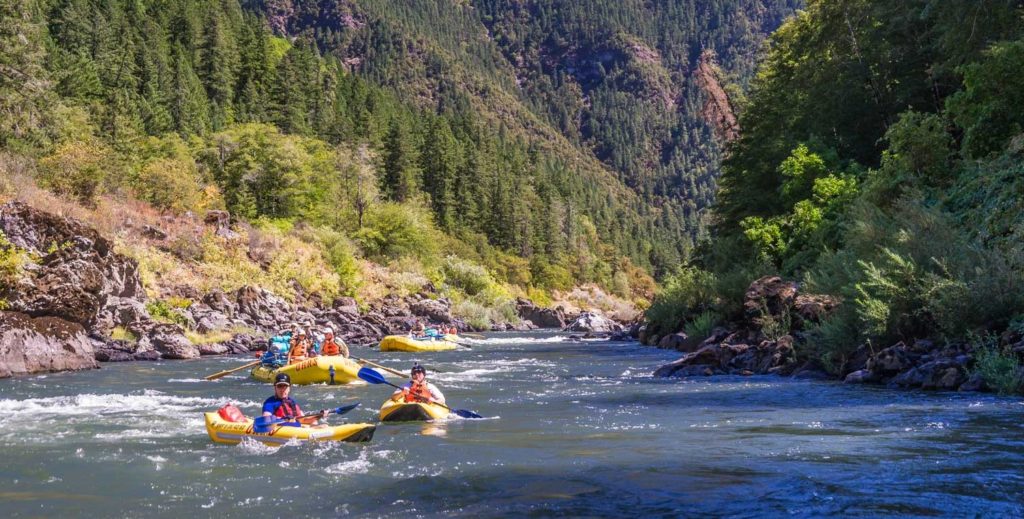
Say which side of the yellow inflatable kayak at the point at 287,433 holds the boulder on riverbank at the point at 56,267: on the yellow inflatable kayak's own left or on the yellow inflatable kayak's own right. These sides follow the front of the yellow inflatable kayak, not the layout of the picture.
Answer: on the yellow inflatable kayak's own left

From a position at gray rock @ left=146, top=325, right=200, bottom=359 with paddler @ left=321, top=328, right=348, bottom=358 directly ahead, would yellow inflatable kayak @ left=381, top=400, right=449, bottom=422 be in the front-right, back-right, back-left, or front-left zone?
front-right

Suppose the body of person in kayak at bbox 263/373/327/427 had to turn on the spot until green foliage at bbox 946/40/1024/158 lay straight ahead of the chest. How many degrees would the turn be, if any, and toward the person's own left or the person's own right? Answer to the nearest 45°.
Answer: approximately 45° to the person's own left

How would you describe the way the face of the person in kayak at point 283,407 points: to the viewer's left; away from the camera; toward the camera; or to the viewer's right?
toward the camera

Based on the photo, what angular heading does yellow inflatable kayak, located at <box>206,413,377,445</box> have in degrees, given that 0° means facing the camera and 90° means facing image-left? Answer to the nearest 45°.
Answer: approximately 270°

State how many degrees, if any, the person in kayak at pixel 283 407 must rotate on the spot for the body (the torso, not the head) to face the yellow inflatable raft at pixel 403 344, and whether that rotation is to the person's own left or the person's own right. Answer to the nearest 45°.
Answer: approximately 135° to the person's own left

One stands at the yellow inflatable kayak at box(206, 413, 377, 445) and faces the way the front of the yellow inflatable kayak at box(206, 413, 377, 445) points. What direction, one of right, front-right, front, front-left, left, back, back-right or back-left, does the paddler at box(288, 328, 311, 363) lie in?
left

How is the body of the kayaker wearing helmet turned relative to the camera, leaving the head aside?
toward the camera

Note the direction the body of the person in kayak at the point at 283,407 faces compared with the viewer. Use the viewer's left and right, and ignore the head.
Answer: facing the viewer and to the right of the viewer

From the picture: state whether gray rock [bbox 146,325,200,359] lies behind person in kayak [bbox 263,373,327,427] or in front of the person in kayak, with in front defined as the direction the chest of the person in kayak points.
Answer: behind

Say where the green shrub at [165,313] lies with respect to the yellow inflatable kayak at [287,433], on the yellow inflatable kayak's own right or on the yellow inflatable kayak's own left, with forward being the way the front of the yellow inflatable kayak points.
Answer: on the yellow inflatable kayak's own left

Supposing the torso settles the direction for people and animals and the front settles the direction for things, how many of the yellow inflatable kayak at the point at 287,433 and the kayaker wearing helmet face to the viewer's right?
1

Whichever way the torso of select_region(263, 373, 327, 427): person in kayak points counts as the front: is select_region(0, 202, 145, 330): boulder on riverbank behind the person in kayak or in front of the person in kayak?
behind

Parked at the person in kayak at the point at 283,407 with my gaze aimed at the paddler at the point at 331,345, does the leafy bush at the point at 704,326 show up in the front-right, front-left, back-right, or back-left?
front-right
